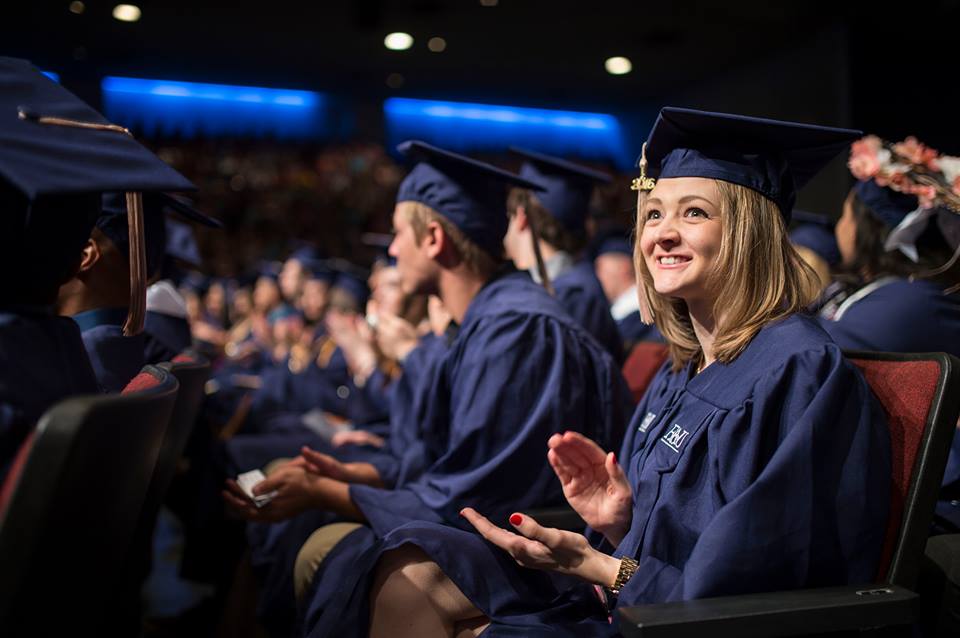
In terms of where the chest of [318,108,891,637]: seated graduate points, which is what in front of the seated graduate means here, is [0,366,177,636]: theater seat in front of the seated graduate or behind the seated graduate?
in front

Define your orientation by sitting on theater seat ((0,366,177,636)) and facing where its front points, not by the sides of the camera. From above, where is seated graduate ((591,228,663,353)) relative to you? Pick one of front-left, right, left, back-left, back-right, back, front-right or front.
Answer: right

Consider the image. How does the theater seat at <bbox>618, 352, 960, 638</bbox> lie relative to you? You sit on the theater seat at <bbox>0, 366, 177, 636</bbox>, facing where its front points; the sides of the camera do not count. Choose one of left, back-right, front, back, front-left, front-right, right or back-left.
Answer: back-right

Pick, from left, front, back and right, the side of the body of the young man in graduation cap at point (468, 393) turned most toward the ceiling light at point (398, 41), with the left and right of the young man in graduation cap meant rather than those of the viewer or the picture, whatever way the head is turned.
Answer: right

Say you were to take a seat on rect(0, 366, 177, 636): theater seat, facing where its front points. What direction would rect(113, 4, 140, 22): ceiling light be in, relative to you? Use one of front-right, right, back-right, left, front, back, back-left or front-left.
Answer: front-right

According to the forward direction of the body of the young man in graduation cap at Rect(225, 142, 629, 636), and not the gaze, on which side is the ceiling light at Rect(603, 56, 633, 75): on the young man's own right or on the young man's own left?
on the young man's own right

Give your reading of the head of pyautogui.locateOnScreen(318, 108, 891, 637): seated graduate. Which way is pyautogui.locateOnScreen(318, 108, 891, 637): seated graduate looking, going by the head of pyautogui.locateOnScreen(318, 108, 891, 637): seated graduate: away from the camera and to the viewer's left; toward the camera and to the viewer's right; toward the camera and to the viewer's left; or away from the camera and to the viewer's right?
toward the camera and to the viewer's left

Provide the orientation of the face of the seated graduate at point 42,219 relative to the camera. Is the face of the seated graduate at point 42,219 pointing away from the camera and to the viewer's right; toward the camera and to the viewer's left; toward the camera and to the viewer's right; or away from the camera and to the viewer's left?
away from the camera and to the viewer's left

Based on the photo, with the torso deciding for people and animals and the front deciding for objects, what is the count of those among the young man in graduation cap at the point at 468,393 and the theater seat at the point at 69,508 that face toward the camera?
0

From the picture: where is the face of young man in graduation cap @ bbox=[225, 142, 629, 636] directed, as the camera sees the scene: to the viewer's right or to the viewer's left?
to the viewer's left

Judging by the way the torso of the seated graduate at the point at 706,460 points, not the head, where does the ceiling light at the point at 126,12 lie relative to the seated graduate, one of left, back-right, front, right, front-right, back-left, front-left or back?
right

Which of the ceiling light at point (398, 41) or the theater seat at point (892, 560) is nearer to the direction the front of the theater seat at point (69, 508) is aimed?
the ceiling light

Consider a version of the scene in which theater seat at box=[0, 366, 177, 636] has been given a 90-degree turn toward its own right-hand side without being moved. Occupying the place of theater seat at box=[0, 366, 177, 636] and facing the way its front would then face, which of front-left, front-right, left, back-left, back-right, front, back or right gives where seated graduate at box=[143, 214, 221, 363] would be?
front-left

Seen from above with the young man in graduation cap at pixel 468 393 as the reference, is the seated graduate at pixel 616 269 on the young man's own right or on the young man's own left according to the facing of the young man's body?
on the young man's own right

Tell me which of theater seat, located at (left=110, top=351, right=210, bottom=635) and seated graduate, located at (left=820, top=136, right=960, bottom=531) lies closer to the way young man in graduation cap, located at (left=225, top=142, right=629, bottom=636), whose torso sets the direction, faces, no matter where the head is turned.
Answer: the theater seat

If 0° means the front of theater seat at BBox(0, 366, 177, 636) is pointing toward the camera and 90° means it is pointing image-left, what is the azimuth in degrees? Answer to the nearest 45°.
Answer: approximately 135°

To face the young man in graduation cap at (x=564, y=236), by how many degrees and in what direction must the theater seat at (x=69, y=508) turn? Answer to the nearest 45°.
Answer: approximately 90° to its right
